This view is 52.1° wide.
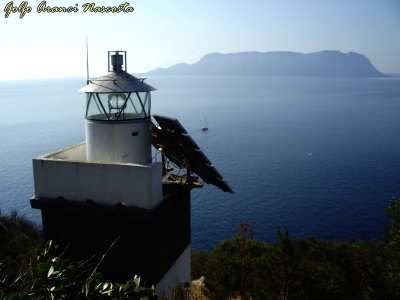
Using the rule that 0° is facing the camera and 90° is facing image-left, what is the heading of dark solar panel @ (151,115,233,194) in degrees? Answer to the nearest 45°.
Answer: approximately 225°
